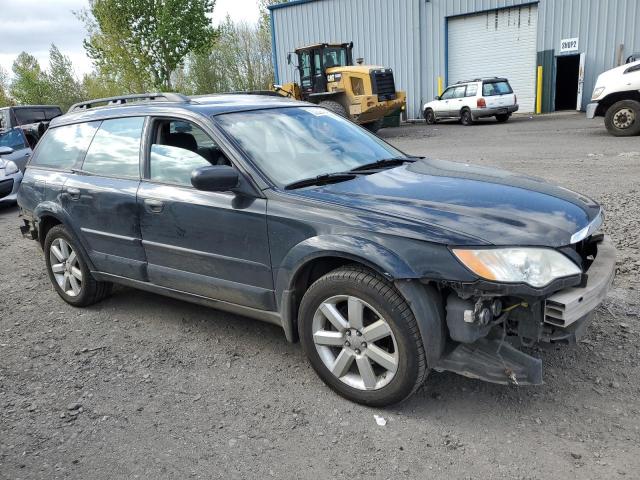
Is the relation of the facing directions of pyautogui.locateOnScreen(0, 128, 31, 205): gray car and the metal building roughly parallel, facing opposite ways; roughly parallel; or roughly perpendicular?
roughly parallel

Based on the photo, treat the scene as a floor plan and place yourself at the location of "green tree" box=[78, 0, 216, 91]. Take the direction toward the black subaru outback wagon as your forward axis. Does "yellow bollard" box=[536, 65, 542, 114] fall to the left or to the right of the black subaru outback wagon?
left

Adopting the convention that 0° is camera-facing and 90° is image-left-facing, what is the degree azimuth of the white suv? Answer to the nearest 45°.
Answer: approximately 135°

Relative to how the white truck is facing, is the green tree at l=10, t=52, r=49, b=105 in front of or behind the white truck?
in front

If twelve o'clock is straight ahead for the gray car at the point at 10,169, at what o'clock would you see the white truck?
The white truck is roughly at 8 o'clock from the gray car.

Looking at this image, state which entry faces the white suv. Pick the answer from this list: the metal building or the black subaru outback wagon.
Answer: the metal building

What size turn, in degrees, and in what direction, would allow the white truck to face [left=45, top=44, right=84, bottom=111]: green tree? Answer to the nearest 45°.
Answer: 0° — it already faces it

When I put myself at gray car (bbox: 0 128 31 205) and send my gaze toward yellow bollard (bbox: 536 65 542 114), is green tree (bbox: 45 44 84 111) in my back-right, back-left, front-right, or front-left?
front-left

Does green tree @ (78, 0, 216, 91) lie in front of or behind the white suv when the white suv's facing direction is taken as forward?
in front

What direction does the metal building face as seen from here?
toward the camera

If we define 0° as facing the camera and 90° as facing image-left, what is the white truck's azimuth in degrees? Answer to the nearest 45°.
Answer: approximately 90°
